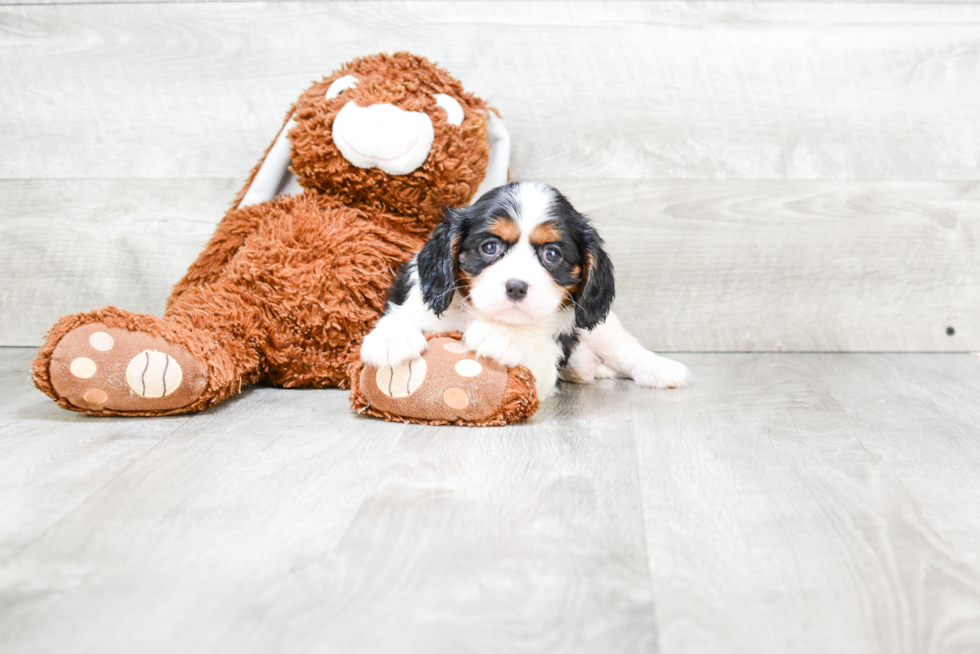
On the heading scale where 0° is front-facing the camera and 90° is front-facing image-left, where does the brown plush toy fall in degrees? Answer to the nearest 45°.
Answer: approximately 0°

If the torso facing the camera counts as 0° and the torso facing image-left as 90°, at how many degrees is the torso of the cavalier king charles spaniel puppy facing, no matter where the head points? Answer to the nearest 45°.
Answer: approximately 0°
